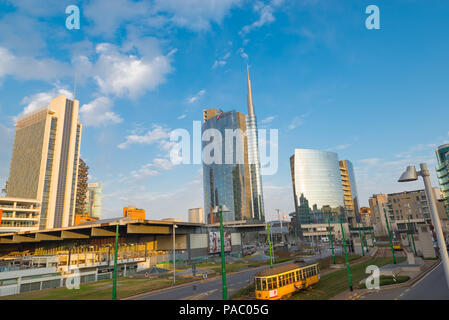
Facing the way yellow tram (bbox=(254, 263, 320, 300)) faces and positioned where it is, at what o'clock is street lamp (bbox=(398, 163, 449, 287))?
The street lamp is roughly at 10 o'clock from the yellow tram.
